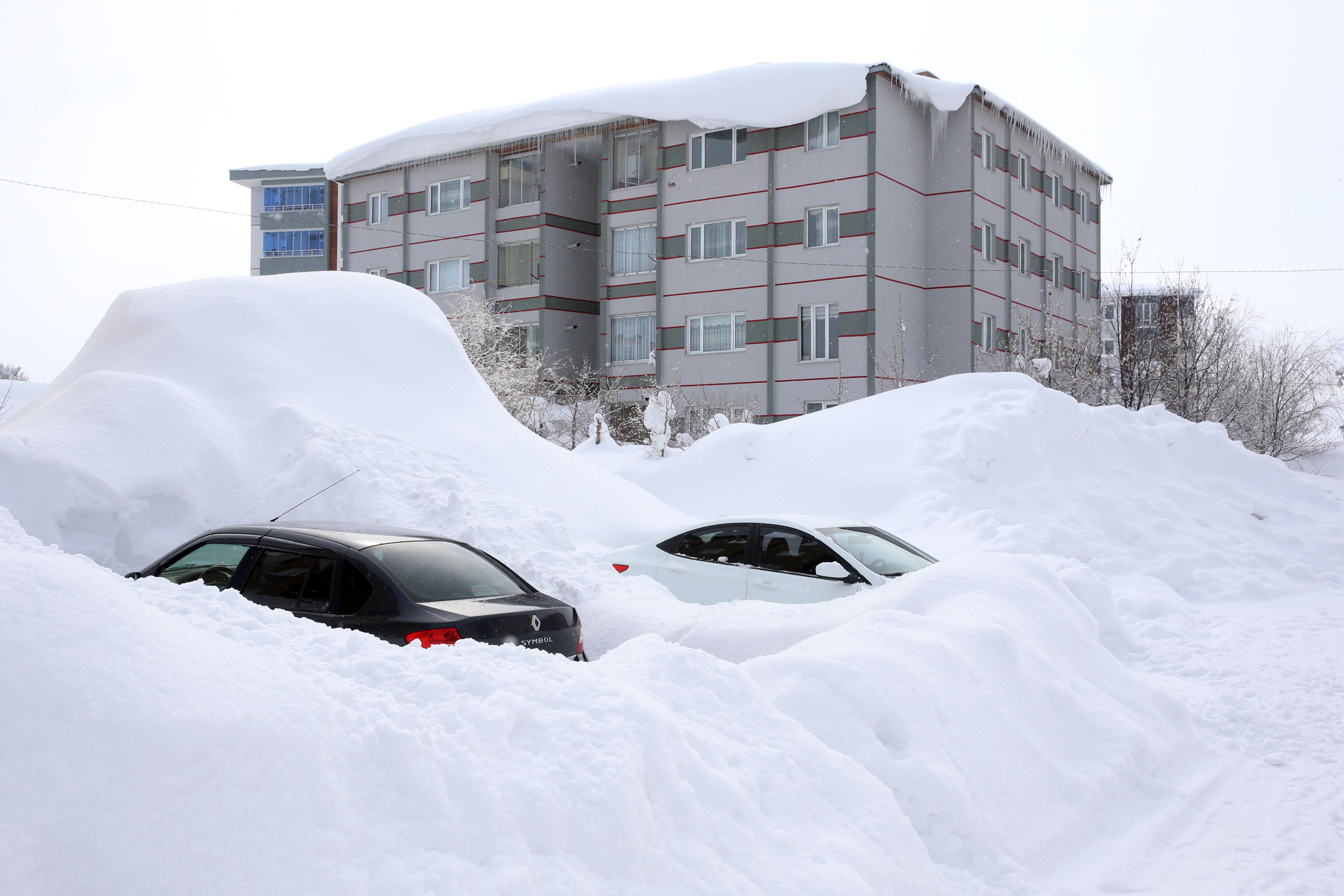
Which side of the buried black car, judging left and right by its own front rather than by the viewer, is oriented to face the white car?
right

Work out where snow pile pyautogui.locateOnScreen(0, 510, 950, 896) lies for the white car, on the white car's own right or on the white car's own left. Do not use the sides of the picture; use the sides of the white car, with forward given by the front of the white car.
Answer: on the white car's own right

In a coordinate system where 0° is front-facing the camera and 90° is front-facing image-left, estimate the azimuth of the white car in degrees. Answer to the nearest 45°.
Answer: approximately 315°

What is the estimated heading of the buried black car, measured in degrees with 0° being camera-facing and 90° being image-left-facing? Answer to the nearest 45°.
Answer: approximately 135°

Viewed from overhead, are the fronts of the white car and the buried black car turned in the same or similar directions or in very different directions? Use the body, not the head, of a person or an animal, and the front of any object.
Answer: very different directions
